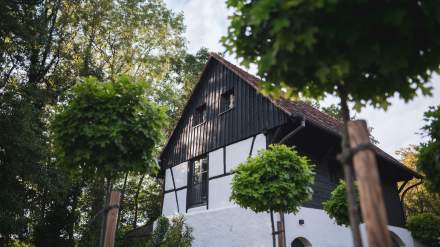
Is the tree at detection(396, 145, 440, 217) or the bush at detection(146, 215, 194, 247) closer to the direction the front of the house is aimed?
the bush

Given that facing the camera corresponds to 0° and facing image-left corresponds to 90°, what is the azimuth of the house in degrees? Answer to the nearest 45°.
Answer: approximately 45°

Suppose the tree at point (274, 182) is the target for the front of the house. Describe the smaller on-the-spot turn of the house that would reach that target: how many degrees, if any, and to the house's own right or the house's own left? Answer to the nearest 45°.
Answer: approximately 45° to the house's own left
